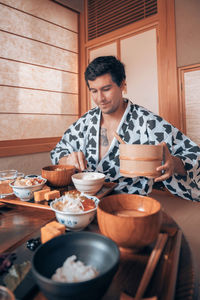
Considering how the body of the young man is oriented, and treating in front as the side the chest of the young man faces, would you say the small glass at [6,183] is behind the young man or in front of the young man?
in front

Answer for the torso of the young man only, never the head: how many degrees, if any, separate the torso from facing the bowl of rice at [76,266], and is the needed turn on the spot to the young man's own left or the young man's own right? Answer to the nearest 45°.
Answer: approximately 45° to the young man's own left

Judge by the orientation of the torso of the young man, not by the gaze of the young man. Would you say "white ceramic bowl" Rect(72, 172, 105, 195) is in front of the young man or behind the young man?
in front

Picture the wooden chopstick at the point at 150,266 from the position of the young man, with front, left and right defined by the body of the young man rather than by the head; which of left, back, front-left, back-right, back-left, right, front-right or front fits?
front-left

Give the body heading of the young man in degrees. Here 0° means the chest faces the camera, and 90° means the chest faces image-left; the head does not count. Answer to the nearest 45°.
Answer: approximately 45°

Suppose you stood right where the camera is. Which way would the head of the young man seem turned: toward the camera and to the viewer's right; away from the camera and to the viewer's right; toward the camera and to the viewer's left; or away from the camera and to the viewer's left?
toward the camera and to the viewer's left

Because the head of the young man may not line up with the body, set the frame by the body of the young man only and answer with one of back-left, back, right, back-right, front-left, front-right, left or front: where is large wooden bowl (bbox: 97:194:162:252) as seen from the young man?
front-left
